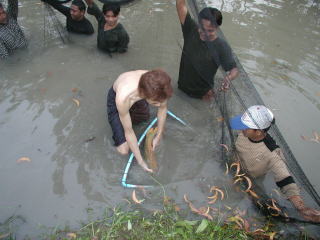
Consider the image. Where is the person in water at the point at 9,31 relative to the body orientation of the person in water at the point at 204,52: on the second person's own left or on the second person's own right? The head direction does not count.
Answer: on the second person's own right

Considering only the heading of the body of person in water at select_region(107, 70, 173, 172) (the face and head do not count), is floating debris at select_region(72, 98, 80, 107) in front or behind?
behind

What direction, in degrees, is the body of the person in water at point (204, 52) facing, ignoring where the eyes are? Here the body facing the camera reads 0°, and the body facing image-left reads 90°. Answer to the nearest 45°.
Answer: approximately 0°

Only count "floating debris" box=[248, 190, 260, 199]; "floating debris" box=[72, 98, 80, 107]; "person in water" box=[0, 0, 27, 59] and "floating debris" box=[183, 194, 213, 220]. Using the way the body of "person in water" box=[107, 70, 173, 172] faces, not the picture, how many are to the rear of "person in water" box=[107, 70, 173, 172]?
2

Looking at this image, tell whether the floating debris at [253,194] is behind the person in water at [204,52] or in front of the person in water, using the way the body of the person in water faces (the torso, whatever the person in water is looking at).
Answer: in front

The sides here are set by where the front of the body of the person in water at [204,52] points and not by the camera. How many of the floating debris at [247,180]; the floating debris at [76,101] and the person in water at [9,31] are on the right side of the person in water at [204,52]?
2

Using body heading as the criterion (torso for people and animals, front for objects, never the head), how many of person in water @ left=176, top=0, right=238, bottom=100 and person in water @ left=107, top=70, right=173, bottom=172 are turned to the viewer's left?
0

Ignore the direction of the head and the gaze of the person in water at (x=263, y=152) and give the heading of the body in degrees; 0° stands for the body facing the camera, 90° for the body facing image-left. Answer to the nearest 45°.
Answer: approximately 45°

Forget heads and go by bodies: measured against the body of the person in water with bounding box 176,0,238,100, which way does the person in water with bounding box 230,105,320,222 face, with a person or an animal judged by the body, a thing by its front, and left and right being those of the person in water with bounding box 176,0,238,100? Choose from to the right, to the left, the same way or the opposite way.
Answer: to the right

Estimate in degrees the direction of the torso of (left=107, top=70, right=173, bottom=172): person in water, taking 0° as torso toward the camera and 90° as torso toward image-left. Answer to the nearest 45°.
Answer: approximately 315°

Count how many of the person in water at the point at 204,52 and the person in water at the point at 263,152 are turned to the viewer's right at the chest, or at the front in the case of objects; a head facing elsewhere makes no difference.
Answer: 0
